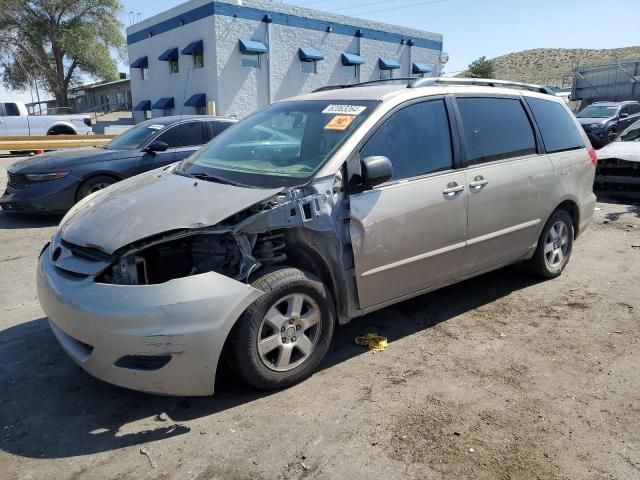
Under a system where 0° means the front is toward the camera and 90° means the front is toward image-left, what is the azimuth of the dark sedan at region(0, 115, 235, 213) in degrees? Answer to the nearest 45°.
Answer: approximately 45°

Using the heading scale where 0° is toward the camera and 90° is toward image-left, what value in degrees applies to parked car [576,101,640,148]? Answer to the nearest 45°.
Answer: approximately 45°

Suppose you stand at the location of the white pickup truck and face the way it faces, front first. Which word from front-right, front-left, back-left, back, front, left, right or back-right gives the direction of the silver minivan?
left

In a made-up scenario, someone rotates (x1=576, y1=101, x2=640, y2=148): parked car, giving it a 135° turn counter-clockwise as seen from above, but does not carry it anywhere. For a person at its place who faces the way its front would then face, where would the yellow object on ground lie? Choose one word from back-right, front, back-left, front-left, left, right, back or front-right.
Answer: right

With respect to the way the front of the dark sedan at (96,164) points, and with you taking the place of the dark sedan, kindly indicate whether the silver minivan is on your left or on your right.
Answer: on your left

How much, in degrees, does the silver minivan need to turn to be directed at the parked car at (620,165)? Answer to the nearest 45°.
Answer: approximately 180°

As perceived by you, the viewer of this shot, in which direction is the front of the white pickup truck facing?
facing to the left of the viewer

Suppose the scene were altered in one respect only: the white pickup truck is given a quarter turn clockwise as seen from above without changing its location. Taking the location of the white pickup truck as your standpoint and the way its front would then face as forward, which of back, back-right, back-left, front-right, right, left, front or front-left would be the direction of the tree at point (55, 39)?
front

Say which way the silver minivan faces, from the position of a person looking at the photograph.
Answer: facing the viewer and to the left of the viewer

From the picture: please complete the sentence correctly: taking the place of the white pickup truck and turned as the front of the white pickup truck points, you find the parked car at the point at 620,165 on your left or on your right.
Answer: on your left

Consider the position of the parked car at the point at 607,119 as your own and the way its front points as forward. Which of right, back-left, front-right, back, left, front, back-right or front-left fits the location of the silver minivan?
front-left
